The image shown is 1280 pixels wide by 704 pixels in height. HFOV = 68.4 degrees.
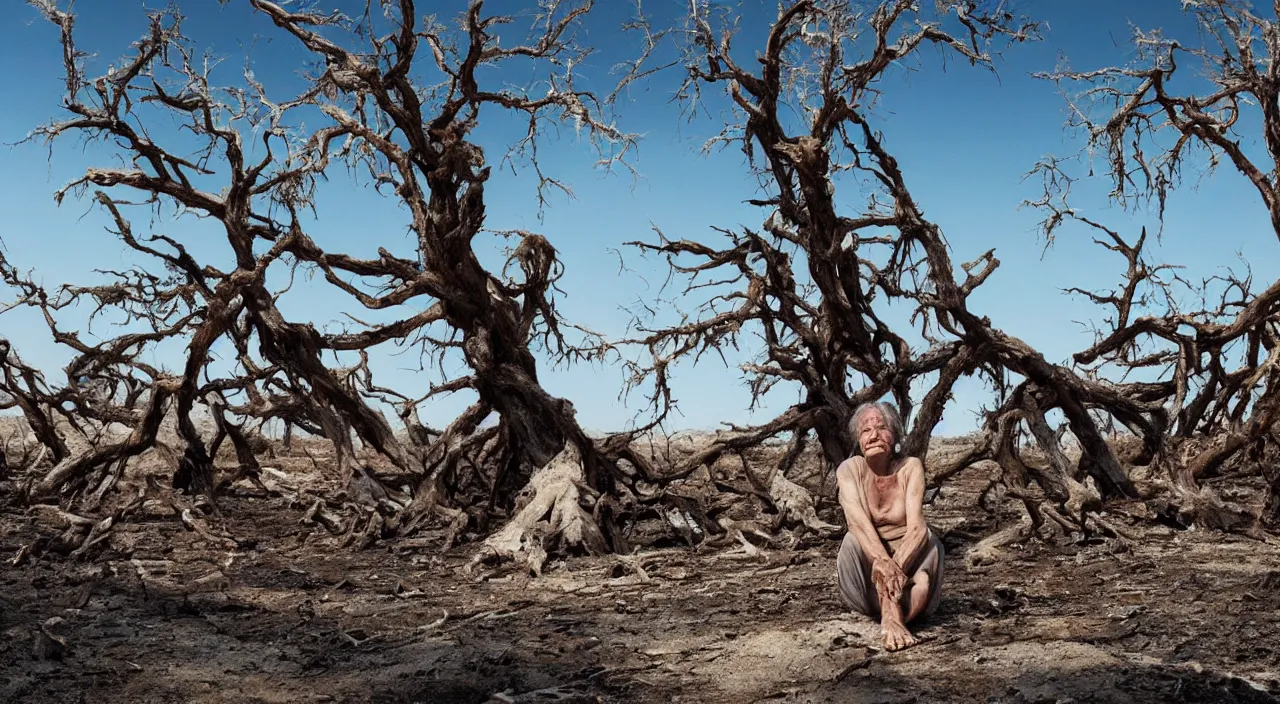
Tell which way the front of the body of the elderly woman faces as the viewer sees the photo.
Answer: toward the camera
